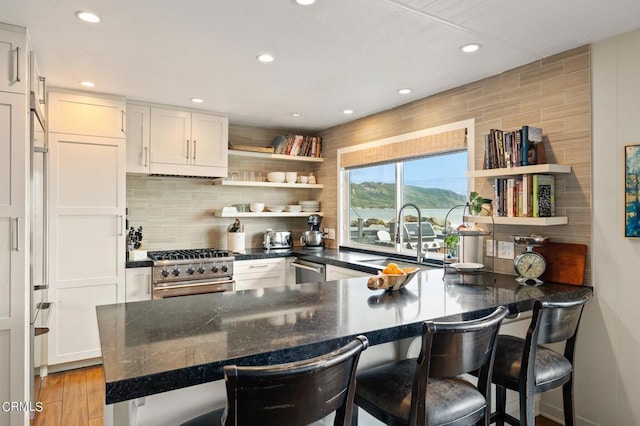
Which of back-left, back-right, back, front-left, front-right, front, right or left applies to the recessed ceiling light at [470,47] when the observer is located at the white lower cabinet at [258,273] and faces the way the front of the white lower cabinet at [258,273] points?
front-left

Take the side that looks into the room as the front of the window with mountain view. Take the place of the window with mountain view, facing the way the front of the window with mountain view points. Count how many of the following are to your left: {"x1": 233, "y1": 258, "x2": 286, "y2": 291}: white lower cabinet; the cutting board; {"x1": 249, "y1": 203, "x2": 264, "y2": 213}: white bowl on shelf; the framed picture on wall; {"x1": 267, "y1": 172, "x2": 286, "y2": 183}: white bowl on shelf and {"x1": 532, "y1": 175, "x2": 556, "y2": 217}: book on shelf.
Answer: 3

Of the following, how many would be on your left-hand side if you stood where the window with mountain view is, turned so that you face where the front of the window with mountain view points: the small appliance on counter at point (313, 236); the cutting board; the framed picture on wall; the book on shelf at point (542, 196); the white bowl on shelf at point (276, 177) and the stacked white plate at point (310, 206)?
3

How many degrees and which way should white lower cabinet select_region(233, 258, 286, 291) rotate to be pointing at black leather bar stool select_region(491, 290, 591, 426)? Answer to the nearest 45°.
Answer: approximately 45° to its left

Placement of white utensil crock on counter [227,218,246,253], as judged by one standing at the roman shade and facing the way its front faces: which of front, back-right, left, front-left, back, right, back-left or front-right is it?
front-right

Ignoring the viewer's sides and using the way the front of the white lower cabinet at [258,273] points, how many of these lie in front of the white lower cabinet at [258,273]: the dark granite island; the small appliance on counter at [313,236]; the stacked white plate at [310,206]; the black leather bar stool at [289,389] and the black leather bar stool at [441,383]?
3

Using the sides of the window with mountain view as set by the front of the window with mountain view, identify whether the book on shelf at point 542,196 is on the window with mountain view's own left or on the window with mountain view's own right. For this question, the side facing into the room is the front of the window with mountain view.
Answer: on the window with mountain view's own left

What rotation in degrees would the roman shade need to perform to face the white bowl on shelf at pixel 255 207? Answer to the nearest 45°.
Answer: approximately 45° to its right

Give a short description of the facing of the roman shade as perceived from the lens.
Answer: facing the viewer and to the left of the viewer

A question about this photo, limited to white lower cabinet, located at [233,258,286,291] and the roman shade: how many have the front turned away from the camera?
0

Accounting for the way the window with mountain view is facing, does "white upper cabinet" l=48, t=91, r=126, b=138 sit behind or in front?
in front

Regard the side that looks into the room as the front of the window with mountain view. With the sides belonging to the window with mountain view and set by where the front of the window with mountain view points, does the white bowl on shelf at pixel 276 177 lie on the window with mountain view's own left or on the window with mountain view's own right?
on the window with mountain view's own right

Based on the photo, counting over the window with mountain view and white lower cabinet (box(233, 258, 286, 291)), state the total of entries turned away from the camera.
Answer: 0

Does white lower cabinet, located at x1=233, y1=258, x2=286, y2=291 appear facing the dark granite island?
yes

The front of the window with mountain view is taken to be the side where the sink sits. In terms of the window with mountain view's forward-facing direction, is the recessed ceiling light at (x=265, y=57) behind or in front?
in front
